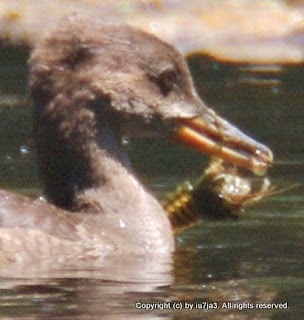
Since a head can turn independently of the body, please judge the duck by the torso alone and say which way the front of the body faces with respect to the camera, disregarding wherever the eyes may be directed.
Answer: to the viewer's right
